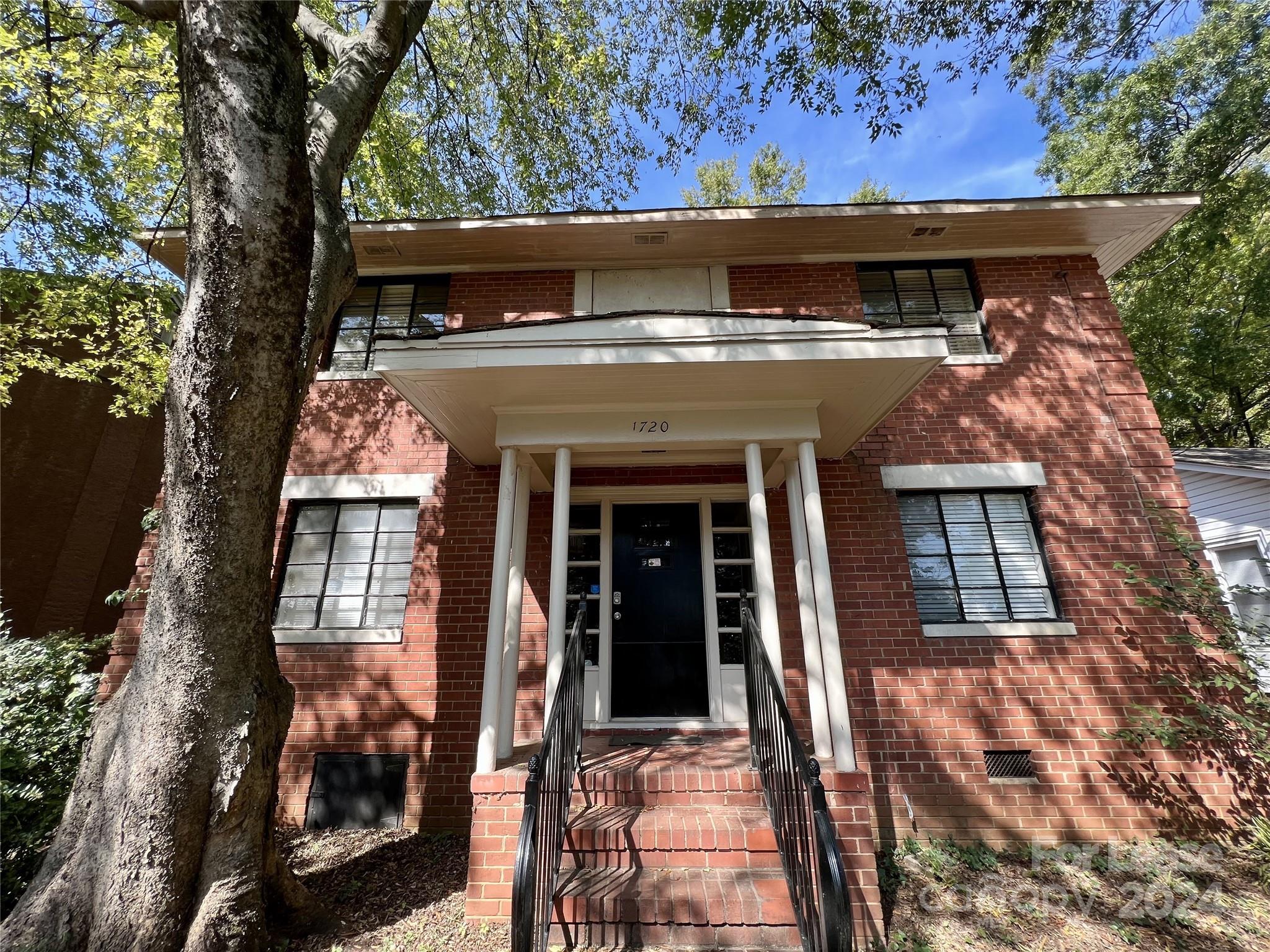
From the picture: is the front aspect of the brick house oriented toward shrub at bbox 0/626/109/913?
no

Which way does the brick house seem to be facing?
toward the camera
